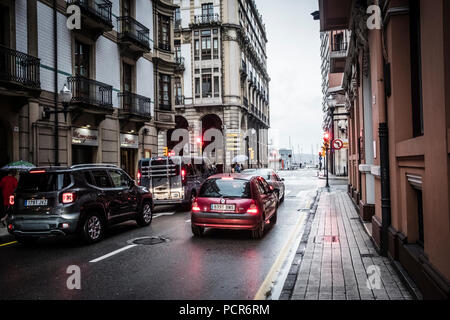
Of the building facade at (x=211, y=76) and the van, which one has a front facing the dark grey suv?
the building facade

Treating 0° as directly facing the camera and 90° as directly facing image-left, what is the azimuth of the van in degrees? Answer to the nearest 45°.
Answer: approximately 225°

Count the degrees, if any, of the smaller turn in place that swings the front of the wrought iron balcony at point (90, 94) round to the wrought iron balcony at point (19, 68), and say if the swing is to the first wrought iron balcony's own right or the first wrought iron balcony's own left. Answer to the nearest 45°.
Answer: approximately 90° to the first wrought iron balcony's own right

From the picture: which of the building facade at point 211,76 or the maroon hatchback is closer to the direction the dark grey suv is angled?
the building facade

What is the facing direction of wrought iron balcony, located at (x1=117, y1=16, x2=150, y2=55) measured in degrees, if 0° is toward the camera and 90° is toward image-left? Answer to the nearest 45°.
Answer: approximately 315°

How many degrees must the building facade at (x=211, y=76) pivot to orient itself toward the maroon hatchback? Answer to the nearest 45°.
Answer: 0° — it already faces it

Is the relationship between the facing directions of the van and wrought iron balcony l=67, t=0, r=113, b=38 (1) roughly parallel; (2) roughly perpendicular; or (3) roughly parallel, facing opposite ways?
roughly perpendicular

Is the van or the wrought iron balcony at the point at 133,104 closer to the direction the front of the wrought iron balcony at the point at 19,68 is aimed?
the van

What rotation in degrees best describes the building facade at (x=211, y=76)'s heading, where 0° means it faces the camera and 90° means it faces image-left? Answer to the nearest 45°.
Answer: approximately 0°

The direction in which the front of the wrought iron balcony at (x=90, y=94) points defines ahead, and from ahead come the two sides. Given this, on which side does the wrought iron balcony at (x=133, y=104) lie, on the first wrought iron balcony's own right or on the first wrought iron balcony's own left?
on the first wrought iron balcony's own left

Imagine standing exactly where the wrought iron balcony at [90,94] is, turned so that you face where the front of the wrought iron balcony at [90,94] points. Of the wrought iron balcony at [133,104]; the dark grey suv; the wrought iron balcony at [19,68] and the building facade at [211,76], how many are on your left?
2

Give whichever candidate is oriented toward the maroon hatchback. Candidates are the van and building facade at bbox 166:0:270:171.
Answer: the building facade

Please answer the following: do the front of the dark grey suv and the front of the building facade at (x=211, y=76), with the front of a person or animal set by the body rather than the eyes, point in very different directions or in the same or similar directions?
very different directions
